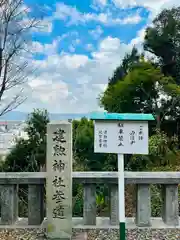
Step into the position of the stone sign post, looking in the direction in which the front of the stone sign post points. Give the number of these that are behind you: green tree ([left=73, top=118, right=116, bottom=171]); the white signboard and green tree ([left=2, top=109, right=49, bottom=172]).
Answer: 2

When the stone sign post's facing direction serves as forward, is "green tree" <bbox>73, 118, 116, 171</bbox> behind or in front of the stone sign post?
behind

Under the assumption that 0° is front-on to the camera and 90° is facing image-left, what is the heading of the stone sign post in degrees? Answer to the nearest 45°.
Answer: approximately 0°

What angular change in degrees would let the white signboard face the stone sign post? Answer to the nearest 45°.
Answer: approximately 135° to its right

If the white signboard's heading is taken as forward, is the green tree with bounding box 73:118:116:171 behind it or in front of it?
behind

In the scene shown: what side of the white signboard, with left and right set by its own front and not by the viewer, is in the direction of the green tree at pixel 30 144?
back

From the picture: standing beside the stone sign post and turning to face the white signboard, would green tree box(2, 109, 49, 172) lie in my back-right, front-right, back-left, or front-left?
back-left

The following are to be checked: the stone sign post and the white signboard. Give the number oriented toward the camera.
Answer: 2
